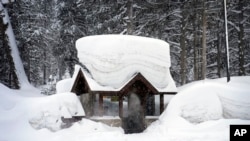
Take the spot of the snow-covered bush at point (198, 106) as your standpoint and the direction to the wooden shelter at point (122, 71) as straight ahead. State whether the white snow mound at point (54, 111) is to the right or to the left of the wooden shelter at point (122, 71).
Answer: left

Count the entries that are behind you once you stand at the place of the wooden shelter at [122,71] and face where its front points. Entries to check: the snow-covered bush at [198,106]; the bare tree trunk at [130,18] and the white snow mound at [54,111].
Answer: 1

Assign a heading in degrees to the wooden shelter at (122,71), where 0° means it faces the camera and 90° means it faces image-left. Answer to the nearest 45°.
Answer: approximately 0°

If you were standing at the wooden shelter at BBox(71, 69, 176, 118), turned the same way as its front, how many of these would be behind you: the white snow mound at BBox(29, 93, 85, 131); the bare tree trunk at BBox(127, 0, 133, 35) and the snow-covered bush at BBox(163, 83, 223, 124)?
1

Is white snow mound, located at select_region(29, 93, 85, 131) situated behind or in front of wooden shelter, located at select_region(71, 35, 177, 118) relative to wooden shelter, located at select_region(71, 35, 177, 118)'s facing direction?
in front

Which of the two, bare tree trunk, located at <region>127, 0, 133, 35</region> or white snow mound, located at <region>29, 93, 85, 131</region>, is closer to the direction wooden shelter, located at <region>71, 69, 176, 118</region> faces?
the white snow mound

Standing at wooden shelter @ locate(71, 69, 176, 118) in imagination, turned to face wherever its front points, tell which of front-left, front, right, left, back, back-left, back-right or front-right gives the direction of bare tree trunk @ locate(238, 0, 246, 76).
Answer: back-left

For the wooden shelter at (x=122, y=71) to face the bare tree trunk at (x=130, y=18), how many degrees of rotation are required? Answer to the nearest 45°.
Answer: approximately 180°

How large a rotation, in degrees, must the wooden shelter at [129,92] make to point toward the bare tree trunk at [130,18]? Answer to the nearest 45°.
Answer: approximately 180°

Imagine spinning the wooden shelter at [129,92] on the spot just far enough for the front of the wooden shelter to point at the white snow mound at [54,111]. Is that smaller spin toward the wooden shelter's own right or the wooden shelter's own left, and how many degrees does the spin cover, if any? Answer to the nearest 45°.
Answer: approximately 45° to the wooden shelter's own right
